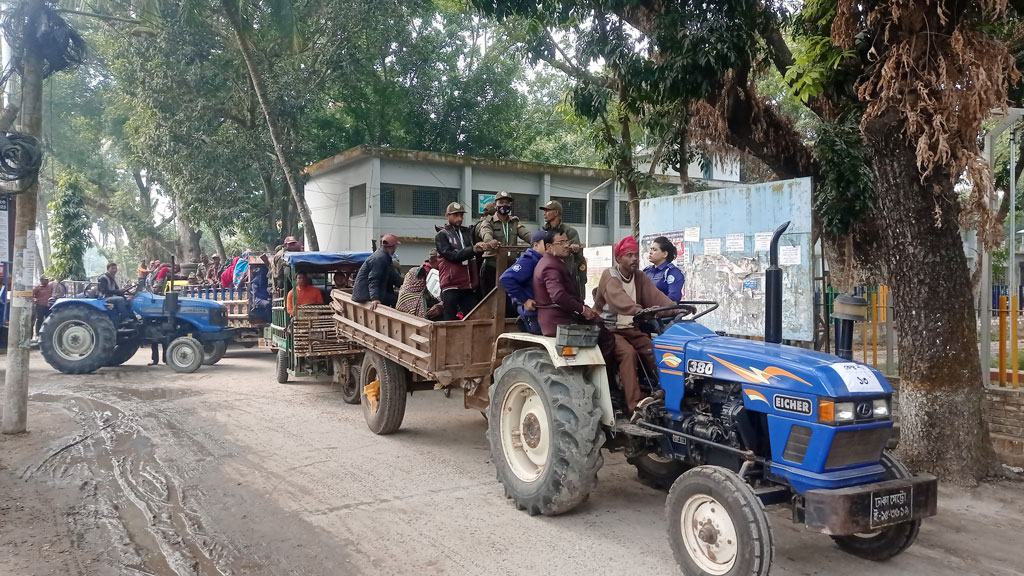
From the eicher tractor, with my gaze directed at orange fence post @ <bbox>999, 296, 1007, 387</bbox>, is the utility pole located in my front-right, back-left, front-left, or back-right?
back-left

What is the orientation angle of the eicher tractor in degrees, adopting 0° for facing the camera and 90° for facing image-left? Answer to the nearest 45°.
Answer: approximately 315°

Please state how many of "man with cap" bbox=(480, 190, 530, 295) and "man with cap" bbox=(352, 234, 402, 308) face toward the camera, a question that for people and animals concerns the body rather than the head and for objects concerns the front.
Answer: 1

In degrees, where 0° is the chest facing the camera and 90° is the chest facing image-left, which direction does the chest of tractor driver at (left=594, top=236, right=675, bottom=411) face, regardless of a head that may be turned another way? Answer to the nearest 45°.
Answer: approximately 315°

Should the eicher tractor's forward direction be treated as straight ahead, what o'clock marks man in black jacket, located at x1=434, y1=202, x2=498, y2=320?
The man in black jacket is roughly at 6 o'clock from the eicher tractor.

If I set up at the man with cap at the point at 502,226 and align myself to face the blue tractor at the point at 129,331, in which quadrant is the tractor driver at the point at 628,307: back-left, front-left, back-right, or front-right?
back-left

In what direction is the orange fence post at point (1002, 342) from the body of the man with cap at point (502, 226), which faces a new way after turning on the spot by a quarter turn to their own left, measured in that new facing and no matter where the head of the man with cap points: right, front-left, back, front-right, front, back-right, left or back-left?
front

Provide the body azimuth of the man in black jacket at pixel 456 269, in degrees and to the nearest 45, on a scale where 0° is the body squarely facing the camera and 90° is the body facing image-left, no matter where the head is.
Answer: approximately 315°

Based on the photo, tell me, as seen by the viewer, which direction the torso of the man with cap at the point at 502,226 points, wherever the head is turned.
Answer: toward the camera
